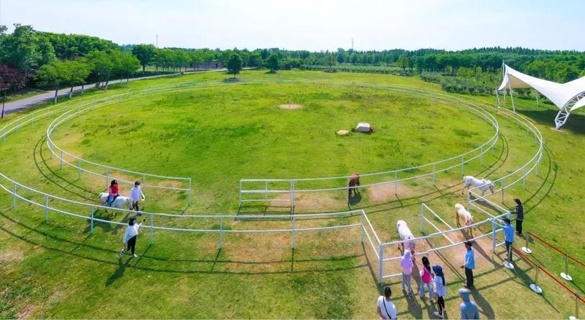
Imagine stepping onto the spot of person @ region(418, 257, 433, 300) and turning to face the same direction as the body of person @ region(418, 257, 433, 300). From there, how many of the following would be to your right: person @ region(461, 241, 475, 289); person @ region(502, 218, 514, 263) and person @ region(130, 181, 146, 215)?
2

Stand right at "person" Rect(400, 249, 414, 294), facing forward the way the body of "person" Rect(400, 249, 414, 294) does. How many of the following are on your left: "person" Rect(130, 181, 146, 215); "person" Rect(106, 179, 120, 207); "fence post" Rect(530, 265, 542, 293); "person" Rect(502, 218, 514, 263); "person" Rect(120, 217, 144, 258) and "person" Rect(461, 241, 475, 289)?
3

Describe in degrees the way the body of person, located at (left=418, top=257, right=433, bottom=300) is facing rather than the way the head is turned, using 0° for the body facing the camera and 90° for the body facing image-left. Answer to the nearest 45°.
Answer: approximately 135°

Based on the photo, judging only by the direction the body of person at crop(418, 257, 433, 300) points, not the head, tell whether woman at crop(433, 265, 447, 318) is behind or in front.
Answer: behind

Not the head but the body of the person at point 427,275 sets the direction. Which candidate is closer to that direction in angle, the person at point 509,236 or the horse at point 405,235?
the horse

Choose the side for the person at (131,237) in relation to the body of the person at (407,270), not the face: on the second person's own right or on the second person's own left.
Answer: on the second person's own left

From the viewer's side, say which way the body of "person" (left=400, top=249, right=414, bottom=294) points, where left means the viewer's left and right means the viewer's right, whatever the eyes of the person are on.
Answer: facing away from the viewer

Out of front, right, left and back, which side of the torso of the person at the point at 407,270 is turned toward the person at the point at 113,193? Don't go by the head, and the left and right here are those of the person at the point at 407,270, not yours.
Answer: left

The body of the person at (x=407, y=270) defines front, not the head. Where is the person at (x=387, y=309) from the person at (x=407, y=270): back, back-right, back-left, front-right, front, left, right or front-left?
back
